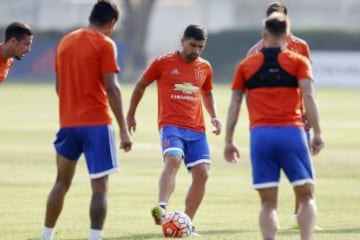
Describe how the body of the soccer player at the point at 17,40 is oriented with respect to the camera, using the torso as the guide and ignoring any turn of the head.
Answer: to the viewer's right

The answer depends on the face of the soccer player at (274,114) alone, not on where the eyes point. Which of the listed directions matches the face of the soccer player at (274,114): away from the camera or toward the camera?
away from the camera

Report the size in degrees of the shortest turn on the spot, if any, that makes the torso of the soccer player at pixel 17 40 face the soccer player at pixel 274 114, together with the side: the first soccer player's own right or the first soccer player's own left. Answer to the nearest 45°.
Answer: approximately 45° to the first soccer player's own right

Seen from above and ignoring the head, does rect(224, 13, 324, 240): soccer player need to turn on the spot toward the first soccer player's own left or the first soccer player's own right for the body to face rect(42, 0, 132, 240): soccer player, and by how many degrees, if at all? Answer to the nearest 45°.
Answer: approximately 90° to the first soccer player's own left

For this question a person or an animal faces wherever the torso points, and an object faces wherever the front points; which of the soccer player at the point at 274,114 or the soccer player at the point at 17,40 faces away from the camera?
the soccer player at the point at 274,114

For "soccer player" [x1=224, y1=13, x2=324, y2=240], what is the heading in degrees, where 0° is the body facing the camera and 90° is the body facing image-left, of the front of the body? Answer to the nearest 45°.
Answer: approximately 180°

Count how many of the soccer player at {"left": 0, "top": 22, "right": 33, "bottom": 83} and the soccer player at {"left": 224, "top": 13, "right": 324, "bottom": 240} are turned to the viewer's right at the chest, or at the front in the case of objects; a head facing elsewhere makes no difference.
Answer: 1

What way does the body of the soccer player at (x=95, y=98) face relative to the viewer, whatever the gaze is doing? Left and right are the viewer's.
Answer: facing away from the viewer and to the right of the viewer

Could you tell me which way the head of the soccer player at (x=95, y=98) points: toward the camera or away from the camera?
away from the camera
